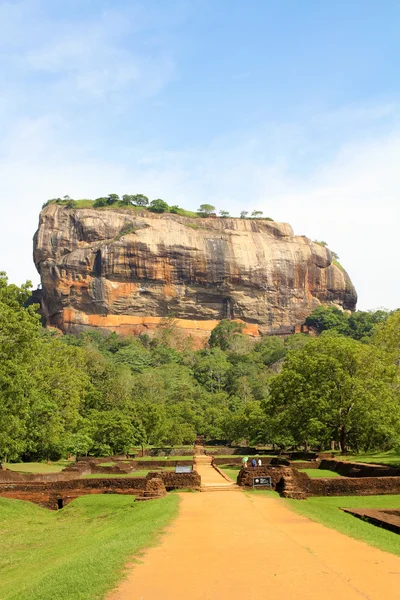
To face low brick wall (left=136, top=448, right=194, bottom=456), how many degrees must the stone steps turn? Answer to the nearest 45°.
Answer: approximately 180°

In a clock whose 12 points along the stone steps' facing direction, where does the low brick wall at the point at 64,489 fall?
The low brick wall is roughly at 3 o'clock from the stone steps.

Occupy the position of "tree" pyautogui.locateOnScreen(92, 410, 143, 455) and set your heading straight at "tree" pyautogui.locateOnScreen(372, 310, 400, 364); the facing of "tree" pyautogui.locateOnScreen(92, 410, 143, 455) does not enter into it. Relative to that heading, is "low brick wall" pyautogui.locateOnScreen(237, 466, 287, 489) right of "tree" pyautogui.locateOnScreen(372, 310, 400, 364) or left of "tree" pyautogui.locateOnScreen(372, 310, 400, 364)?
right

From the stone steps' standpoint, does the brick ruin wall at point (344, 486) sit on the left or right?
on its left

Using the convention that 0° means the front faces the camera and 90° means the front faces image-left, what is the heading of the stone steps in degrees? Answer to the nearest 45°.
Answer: approximately 0°

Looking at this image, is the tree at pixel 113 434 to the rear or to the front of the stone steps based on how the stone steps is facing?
to the rear

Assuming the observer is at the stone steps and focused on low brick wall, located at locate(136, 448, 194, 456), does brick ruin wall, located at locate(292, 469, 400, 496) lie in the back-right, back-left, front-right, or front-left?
back-right

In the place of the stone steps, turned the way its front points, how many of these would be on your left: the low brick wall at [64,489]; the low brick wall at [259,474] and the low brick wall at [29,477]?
1

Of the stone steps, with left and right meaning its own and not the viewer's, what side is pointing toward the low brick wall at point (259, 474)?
left

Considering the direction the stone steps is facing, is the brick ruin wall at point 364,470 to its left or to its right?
on its left
